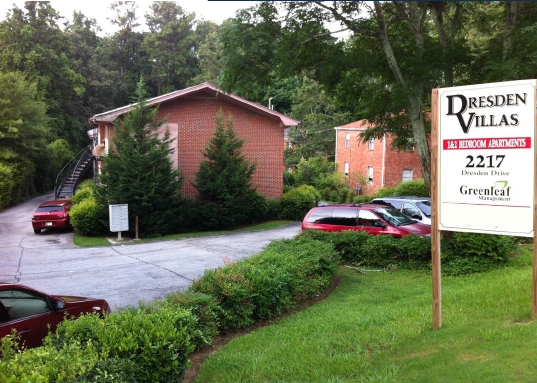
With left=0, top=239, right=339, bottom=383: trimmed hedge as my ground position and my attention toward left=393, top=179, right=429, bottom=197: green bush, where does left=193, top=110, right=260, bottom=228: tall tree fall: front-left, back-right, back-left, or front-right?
front-left

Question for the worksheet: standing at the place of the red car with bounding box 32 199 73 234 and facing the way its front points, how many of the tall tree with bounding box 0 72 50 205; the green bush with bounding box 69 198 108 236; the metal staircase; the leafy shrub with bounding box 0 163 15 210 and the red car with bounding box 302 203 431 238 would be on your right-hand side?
2

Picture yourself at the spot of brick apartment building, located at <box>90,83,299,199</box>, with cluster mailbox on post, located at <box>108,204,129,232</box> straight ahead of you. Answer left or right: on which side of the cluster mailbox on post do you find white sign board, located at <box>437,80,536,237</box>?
left

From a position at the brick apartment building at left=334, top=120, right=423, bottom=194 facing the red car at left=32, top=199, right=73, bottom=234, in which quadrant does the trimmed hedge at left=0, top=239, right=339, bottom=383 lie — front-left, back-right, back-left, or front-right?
front-left

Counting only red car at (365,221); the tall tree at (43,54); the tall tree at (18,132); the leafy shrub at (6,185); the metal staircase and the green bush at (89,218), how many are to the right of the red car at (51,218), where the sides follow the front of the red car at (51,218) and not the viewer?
2

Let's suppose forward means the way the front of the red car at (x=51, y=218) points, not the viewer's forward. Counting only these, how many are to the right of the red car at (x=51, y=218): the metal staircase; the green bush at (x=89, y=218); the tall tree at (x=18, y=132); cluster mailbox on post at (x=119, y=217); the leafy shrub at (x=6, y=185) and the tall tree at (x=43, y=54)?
2
